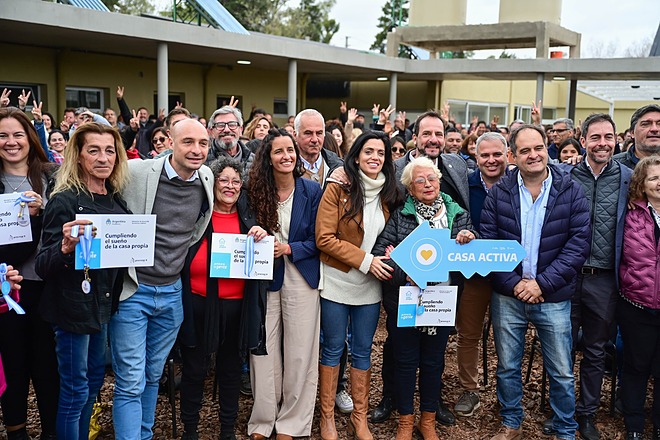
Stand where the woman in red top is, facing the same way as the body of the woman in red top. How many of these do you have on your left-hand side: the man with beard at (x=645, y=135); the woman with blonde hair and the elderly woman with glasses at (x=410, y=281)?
2

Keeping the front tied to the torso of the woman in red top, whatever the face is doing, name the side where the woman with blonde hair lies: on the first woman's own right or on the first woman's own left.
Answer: on the first woman's own right

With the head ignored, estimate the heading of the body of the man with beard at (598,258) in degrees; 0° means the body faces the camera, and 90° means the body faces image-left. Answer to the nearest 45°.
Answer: approximately 0°

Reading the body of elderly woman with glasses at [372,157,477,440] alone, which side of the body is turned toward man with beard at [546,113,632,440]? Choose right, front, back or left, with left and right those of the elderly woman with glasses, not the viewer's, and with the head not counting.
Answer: left

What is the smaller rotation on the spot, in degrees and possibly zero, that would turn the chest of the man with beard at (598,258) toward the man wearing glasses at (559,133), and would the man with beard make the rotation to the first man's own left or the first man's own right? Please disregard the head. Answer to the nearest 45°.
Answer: approximately 180°

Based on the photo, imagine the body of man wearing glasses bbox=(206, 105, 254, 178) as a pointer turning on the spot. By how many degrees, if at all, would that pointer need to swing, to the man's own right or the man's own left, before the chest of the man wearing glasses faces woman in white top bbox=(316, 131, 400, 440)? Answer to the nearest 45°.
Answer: approximately 45° to the man's own left
